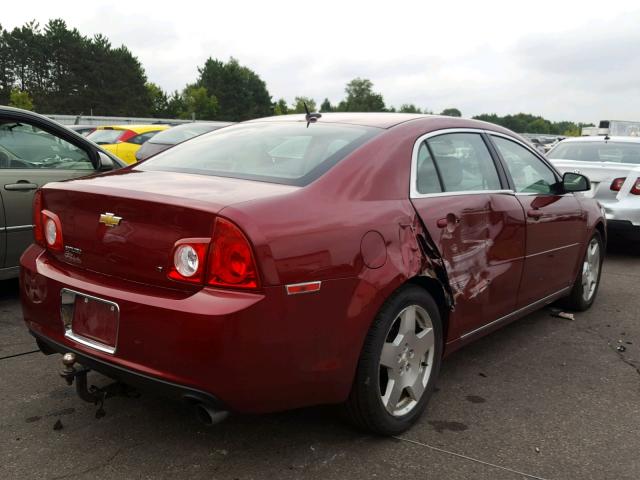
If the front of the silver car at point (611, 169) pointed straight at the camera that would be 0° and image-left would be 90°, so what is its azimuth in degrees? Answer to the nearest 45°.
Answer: approximately 225°

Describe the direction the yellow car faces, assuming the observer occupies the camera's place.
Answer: facing away from the viewer and to the right of the viewer

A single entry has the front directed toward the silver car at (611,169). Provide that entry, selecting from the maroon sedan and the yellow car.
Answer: the maroon sedan

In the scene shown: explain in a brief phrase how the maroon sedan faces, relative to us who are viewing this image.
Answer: facing away from the viewer and to the right of the viewer

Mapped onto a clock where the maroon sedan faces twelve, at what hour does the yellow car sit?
The yellow car is roughly at 10 o'clock from the maroon sedan.

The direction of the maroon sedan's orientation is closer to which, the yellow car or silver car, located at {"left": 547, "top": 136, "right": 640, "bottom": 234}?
the silver car

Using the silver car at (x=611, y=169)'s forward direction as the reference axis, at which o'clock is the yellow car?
The yellow car is roughly at 8 o'clock from the silver car.

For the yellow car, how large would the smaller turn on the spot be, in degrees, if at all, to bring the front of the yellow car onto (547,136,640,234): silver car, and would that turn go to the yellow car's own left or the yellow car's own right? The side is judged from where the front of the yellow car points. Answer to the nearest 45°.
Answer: approximately 90° to the yellow car's own right

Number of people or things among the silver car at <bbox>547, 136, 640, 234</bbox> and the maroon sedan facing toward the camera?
0

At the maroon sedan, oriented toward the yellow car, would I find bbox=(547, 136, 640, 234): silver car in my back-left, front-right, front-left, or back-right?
front-right

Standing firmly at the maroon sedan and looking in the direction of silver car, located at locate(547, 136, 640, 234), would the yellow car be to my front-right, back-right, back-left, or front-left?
front-left

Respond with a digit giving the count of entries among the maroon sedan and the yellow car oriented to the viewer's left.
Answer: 0

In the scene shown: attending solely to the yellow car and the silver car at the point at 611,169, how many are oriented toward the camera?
0

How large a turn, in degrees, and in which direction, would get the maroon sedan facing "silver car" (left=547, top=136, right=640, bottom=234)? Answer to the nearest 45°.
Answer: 0° — it already faces it
